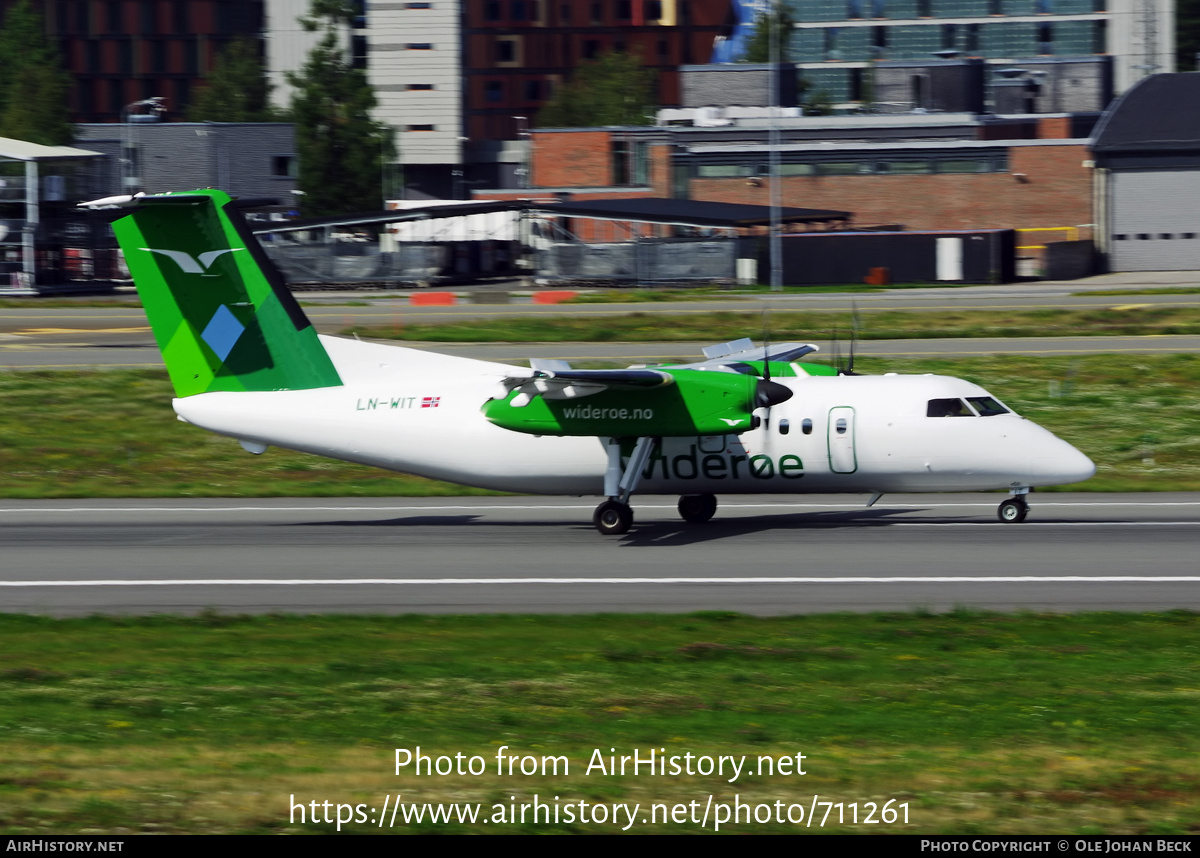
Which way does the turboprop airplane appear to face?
to the viewer's right
